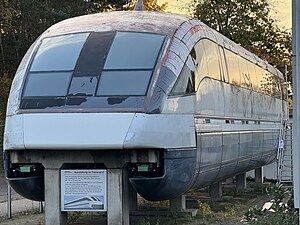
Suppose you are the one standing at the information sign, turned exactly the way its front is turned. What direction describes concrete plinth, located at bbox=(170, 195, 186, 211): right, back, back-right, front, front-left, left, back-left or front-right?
back-left

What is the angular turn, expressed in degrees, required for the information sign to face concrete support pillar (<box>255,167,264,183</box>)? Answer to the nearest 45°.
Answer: approximately 135° to its left

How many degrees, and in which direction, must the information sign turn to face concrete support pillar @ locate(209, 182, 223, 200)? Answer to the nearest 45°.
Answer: approximately 135° to its left

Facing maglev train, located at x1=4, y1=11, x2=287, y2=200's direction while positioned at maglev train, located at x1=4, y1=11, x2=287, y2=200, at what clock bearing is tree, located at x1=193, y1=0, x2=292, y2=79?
The tree is roughly at 5 o'clock from the maglev train.

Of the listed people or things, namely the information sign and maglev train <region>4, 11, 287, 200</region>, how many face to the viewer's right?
0

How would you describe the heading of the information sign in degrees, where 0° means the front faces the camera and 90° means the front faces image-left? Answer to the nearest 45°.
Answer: approximately 0°
